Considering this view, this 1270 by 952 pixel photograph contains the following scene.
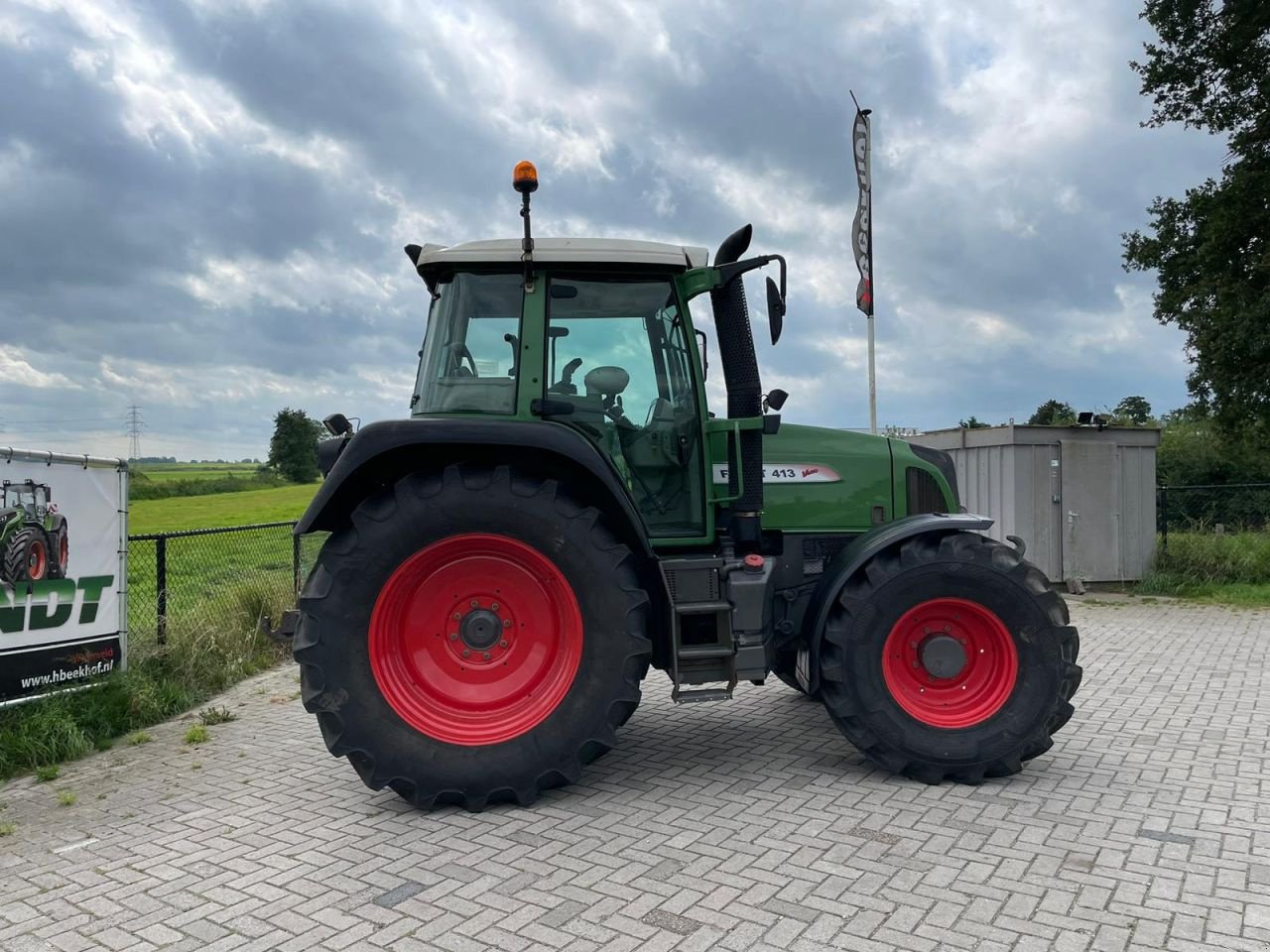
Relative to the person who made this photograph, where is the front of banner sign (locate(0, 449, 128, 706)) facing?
facing the viewer and to the right of the viewer

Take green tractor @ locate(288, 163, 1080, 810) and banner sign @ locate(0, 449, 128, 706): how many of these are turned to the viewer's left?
0

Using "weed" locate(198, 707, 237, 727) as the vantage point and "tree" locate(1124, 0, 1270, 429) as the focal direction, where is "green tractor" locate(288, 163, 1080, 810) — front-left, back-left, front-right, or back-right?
front-right

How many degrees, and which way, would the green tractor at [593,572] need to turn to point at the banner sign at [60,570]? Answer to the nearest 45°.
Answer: approximately 180°

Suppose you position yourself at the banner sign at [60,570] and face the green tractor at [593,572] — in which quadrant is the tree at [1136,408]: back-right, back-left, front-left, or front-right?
front-left

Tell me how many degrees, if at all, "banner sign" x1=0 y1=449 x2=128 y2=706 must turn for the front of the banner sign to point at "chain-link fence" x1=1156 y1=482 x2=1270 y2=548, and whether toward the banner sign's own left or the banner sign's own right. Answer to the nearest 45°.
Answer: approximately 45° to the banner sign's own left

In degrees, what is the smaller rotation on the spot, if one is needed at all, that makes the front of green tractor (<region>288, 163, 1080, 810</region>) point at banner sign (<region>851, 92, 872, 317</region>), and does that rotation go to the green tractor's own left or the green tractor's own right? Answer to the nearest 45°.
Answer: approximately 90° to the green tractor's own left

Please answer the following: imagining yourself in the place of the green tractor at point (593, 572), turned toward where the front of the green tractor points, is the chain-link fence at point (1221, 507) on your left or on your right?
on your left

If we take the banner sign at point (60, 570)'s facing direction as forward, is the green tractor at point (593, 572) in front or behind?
in front

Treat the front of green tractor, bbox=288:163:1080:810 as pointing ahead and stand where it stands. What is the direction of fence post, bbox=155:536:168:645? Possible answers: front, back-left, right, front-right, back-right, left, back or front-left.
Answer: back-left

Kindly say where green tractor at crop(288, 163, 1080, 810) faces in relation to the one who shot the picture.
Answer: facing to the right of the viewer

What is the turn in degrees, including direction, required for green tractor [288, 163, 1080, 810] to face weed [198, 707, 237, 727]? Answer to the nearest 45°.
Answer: approximately 135° to its left
